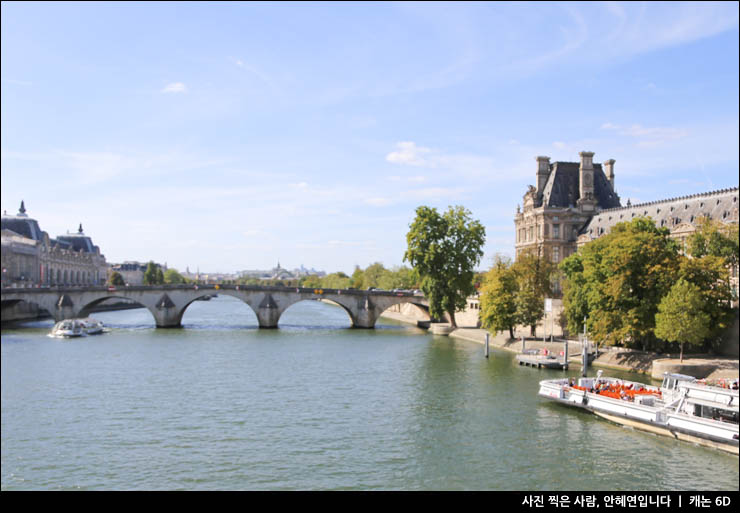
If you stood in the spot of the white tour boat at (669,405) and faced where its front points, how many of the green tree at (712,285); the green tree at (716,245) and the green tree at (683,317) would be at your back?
0

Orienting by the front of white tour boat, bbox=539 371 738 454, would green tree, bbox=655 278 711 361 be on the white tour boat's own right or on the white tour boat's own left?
on the white tour boat's own right

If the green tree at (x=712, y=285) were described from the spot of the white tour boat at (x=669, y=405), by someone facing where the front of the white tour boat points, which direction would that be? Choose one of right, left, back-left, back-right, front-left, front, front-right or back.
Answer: front-right

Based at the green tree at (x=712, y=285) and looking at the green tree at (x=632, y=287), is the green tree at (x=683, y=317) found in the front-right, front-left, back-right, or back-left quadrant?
front-left

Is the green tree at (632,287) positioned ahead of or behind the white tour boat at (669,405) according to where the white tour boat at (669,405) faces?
ahead

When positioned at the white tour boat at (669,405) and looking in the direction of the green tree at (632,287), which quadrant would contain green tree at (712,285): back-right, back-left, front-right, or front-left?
front-right

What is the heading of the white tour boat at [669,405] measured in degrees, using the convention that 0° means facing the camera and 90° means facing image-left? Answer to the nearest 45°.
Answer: approximately 135°

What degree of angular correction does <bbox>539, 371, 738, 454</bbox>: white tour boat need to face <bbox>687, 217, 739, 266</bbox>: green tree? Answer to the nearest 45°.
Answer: approximately 45° to its right
